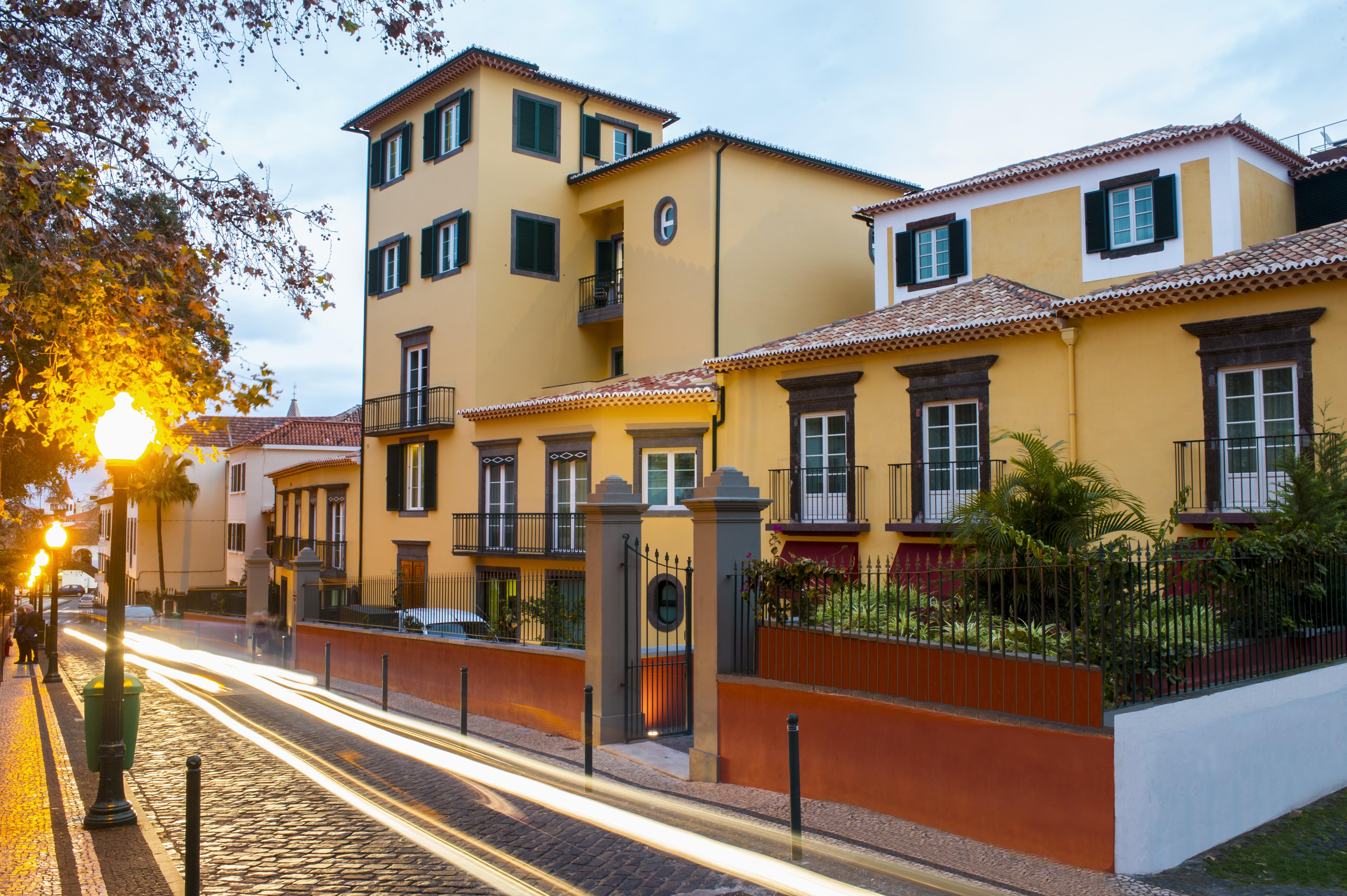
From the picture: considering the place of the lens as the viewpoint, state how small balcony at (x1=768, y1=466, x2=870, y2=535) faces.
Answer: facing the viewer

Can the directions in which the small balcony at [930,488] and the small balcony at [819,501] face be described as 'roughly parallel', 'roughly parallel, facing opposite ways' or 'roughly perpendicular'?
roughly parallel

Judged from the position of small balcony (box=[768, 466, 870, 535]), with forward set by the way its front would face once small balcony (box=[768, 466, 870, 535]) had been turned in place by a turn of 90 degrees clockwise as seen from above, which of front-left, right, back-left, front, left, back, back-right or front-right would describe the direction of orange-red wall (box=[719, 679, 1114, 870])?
left

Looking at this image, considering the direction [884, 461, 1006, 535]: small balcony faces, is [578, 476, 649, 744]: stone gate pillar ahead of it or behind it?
ahead

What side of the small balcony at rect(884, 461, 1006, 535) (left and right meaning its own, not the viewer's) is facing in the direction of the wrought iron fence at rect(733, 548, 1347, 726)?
front

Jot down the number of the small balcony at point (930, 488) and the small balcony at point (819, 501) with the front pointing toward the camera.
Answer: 2

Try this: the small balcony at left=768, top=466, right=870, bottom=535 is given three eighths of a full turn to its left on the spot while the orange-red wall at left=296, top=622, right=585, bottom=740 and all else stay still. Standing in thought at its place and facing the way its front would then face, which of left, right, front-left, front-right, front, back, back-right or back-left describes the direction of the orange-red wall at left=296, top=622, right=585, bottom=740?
back

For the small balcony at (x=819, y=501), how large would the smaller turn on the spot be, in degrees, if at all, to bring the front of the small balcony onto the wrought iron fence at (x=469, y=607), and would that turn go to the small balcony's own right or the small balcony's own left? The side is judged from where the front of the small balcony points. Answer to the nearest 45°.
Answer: approximately 90° to the small balcony's own right

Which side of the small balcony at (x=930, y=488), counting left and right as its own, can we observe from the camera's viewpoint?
front
